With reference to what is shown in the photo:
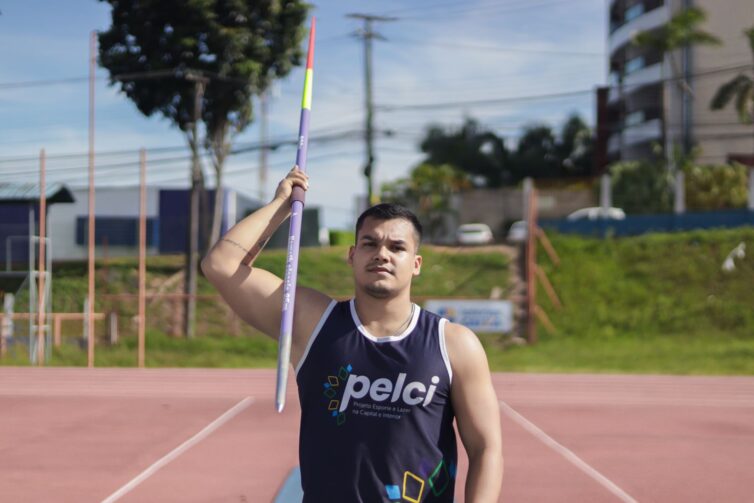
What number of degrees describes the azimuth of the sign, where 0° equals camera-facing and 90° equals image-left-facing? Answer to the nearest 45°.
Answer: approximately 0°

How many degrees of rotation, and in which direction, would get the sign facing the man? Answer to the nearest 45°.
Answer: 0° — it already faces them

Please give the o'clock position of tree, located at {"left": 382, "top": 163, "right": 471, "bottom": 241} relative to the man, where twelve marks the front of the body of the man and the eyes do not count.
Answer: The tree is roughly at 6 o'clock from the man.

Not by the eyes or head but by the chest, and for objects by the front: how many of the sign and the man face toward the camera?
2

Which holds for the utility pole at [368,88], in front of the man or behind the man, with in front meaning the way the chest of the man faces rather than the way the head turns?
behind

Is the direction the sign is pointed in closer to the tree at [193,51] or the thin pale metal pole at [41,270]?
the thin pale metal pole

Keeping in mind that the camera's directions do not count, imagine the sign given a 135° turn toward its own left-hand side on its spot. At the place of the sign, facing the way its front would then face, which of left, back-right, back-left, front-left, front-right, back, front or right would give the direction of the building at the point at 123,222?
left

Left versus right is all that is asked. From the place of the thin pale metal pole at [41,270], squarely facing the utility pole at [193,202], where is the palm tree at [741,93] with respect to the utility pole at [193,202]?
right

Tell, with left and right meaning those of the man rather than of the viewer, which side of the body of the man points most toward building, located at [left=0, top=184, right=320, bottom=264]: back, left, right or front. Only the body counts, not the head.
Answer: back
